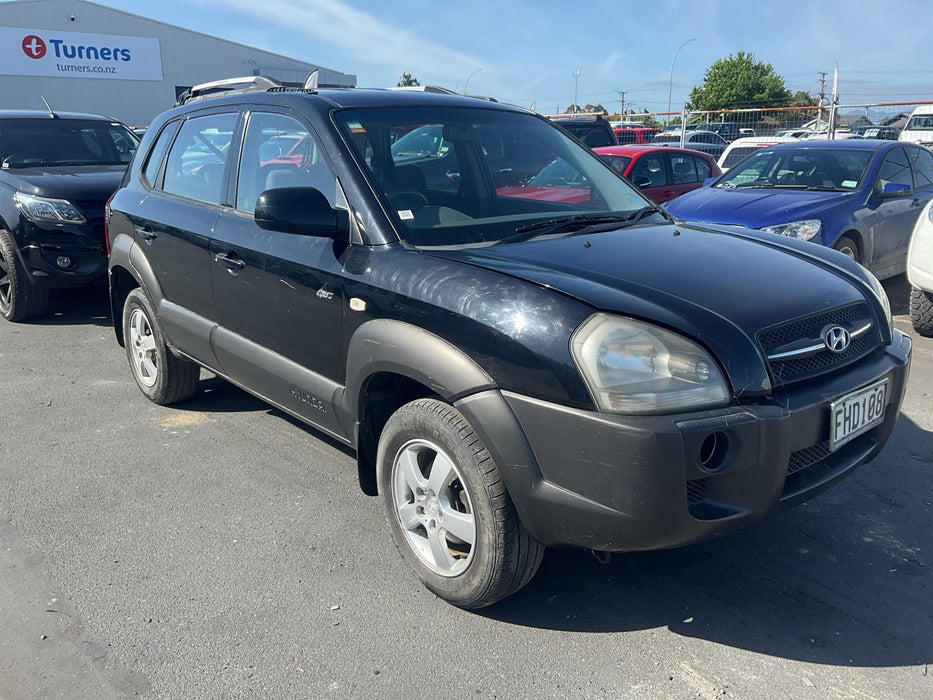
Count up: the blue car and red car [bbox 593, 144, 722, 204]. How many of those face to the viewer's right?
0

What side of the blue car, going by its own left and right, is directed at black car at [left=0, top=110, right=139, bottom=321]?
front

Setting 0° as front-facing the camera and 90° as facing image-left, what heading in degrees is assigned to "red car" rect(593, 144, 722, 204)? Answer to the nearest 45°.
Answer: approximately 45°

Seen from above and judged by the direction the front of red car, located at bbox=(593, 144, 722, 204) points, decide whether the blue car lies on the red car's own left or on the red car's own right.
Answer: on the red car's own left

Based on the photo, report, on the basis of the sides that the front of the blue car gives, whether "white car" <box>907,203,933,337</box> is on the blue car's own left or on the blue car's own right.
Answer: on the blue car's own left

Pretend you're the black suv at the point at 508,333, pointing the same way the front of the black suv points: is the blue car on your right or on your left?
on your left

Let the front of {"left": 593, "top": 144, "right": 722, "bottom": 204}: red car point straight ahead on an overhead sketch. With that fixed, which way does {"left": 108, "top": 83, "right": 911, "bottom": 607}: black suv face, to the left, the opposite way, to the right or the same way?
to the left

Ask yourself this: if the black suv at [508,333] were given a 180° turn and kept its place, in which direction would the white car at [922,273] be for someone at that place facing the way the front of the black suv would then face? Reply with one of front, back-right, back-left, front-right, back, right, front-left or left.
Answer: right

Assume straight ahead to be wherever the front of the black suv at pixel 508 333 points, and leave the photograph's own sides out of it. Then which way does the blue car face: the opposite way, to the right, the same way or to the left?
to the right

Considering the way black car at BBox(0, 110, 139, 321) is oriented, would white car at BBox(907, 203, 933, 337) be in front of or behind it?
in front

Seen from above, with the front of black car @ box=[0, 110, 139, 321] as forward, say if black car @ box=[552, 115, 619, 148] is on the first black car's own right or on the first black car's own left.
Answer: on the first black car's own left

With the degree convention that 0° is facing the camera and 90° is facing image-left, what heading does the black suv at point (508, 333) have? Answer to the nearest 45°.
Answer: approximately 315°

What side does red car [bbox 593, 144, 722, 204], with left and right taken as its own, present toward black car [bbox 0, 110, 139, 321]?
front

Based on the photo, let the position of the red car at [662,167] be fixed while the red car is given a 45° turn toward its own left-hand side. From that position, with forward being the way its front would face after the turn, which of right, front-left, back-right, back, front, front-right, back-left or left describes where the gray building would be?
back-right

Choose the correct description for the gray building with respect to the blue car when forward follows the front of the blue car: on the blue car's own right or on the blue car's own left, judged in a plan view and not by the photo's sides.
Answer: on the blue car's own right

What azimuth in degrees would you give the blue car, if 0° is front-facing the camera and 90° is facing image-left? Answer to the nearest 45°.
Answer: approximately 45°
